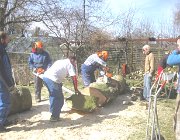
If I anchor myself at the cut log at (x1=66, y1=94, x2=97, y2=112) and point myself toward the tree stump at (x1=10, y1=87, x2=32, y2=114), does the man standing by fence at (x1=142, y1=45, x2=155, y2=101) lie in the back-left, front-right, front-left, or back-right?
back-right

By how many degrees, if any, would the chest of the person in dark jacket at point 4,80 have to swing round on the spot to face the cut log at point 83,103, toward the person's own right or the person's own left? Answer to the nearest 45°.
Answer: approximately 45° to the person's own left

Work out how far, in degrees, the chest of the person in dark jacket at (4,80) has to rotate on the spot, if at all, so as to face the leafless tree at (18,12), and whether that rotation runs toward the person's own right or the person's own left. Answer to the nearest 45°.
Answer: approximately 90° to the person's own left

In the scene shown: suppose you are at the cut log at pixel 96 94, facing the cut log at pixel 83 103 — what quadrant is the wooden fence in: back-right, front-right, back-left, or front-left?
back-right

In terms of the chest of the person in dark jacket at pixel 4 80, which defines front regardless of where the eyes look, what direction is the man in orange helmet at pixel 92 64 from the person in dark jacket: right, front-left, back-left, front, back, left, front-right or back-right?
front-left

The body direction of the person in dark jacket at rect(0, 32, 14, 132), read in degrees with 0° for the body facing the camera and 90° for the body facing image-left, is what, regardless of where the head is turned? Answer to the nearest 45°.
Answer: approximately 270°
